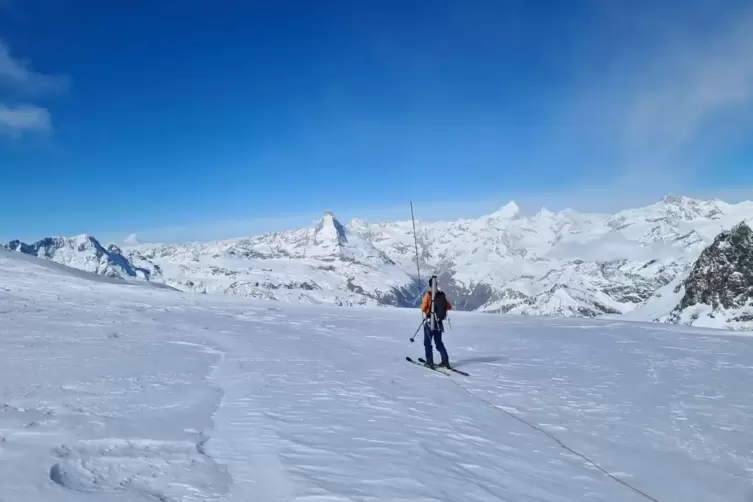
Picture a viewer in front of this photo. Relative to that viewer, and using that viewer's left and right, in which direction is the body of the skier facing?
facing away from the viewer and to the left of the viewer
